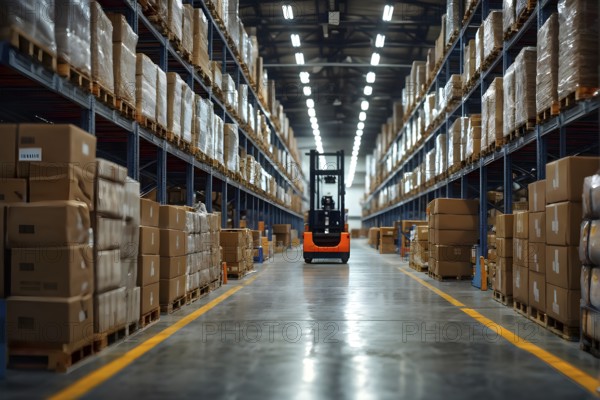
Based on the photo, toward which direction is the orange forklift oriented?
away from the camera

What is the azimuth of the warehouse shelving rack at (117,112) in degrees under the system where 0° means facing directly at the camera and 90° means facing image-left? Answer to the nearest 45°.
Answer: approximately 270°

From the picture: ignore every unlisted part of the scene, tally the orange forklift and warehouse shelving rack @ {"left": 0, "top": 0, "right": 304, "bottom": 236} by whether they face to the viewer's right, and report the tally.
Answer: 1

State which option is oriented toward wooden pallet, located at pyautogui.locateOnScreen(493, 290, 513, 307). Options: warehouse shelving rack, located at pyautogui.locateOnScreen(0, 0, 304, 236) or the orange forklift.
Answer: the warehouse shelving rack

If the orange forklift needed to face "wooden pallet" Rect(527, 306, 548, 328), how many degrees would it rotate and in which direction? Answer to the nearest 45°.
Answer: approximately 180°

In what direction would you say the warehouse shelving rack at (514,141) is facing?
to the viewer's left

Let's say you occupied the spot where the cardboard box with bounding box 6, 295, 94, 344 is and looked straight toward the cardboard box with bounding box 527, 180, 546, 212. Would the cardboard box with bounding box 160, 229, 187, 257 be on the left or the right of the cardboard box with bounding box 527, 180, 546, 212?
left

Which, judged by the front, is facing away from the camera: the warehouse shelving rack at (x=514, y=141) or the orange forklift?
the orange forklift

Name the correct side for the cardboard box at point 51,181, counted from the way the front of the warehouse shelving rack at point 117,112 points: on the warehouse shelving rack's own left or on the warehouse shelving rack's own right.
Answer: on the warehouse shelving rack's own right
